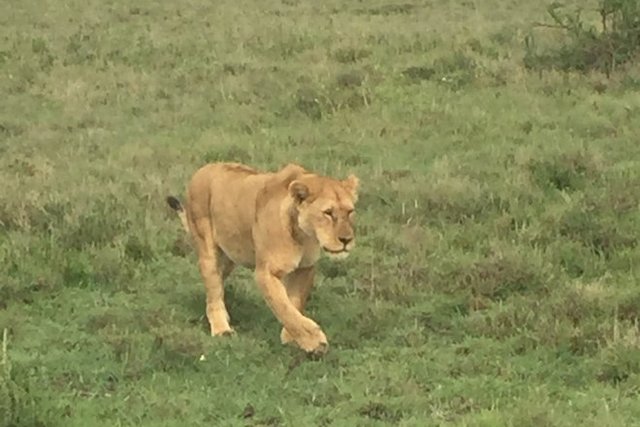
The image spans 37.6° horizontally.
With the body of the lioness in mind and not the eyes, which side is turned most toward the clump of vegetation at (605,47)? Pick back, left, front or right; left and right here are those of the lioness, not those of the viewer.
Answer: left

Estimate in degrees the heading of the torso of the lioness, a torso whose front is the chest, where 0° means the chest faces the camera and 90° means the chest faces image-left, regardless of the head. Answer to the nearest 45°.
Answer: approximately 315°
